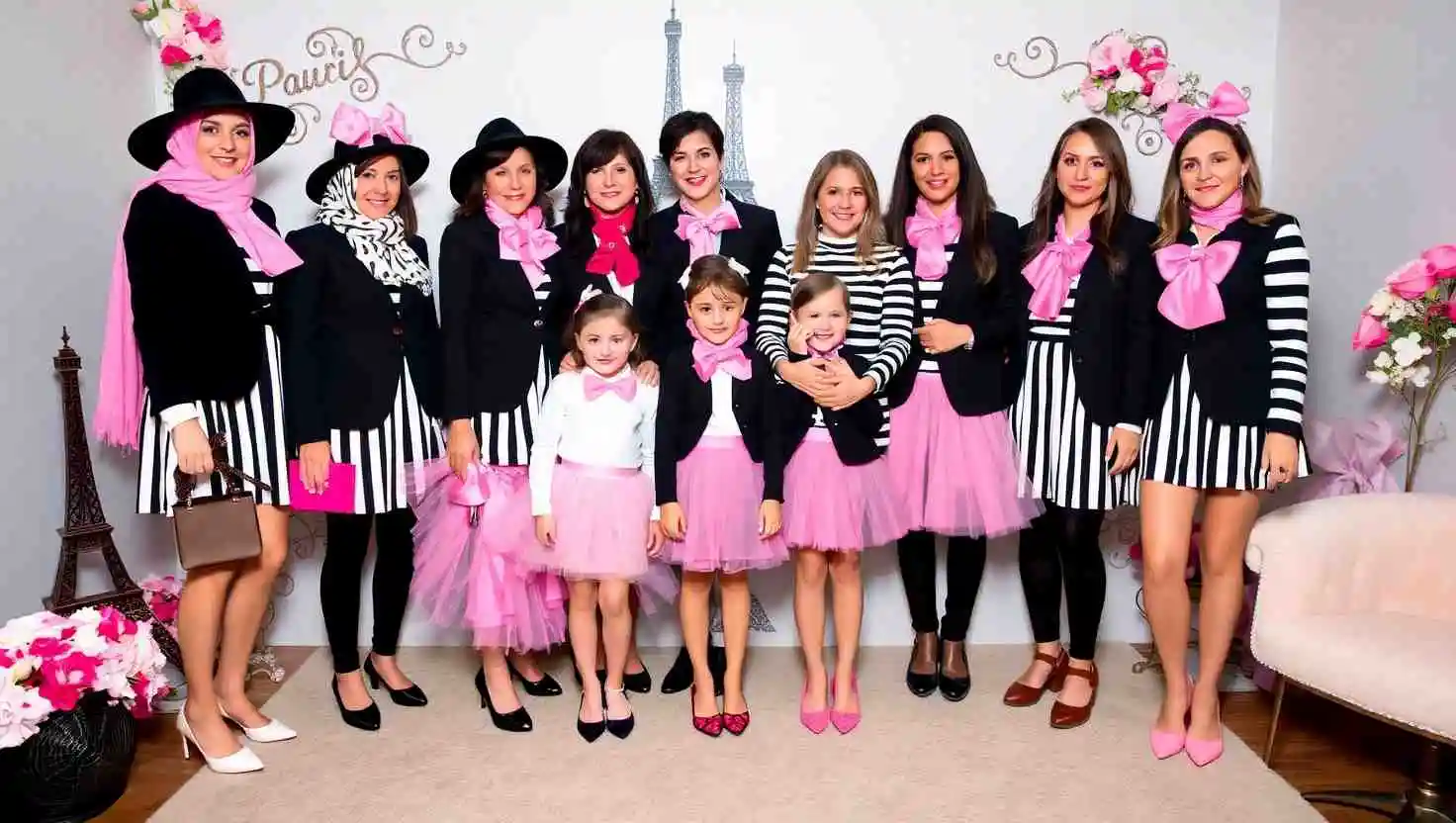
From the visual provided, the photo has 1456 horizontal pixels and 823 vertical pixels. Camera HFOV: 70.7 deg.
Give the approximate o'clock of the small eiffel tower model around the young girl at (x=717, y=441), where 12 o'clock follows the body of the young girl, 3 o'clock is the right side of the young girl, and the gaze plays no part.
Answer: The small eiffel tower model is roughly at 3 o'clock from the young girl.

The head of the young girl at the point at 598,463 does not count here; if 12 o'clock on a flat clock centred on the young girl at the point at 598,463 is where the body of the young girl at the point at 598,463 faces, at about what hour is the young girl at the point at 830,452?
the young girl at the point at 830,452 is roughly at 9 o'clock from the young girl at the point at 598,463.

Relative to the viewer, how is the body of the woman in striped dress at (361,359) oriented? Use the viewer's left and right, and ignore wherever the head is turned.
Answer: facing the viewer and to the right of the viewer

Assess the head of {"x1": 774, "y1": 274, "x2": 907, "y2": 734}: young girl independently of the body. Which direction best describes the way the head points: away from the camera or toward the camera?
toward the camera

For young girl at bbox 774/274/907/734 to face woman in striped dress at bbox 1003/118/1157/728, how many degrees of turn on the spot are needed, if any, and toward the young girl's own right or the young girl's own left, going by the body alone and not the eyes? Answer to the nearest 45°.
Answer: approximately 90° to the young girl's own left

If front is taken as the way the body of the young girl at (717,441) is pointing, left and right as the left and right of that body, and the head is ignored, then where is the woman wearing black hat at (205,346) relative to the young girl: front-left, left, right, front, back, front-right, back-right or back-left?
right

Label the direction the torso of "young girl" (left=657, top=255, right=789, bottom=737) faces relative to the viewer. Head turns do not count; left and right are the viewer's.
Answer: facing the viewer

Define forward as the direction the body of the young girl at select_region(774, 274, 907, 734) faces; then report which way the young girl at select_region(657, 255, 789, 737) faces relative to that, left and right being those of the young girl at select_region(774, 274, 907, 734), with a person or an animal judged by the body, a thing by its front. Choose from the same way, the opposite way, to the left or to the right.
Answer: the same way

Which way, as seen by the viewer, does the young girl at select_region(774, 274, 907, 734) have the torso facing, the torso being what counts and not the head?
toward the camera

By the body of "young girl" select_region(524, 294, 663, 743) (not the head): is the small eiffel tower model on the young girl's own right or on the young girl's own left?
on the young girl's own right

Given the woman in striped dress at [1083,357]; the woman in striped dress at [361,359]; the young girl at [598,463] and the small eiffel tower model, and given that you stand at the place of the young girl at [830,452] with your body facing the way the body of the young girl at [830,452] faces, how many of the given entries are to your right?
3

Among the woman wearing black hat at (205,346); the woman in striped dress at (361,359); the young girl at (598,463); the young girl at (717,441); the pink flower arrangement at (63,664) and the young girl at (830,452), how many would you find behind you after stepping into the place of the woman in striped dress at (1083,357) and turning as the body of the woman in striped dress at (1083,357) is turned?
0

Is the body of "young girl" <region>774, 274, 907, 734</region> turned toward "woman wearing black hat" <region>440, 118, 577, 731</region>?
no

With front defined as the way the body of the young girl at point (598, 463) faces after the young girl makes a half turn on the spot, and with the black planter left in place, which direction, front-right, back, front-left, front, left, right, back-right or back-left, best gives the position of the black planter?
left

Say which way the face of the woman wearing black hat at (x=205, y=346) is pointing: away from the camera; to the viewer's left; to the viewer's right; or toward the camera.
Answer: toward the camera

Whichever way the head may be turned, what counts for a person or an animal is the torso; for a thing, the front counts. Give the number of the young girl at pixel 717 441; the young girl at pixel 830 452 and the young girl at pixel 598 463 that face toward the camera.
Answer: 3

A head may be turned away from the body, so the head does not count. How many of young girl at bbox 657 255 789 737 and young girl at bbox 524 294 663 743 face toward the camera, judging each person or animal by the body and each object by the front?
2

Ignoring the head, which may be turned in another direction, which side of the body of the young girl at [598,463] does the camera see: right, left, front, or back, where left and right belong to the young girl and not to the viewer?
front

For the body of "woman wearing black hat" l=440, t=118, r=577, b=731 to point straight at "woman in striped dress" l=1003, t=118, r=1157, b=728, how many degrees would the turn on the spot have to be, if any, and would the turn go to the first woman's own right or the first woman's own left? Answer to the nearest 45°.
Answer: approximately 45° to the first woman's own left

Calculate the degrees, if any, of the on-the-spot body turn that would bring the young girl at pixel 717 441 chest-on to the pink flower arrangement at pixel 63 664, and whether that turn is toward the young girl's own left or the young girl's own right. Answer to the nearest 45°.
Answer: approximately 90° to the young girl's own right
